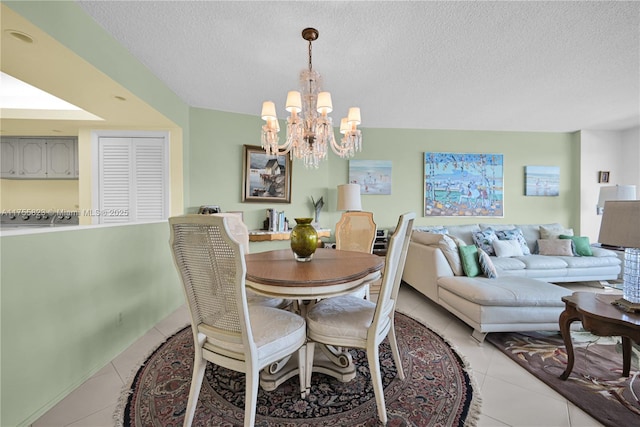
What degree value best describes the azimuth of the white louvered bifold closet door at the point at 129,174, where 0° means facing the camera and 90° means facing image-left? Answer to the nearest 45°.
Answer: approximately 0°

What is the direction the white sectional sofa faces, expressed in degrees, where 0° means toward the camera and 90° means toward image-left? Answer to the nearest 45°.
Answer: approximately 315°

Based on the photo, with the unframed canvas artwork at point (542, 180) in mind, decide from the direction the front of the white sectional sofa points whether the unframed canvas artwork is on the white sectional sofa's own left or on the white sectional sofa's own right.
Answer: on the white sectional sofa's own left

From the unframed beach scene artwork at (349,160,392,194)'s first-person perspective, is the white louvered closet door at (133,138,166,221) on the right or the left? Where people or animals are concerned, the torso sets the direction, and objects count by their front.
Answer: on its right

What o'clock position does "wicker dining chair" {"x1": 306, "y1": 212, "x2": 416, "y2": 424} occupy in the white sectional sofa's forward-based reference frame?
The wicker dining chair is roughly at 2 o'clock from the white sectional sofa.

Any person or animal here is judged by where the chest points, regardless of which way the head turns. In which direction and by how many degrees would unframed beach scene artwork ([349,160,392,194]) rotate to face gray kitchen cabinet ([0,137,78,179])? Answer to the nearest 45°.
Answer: approximately 90° to its right

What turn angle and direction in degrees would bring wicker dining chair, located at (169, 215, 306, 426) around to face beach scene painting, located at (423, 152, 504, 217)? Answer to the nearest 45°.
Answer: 0° — it already faces it

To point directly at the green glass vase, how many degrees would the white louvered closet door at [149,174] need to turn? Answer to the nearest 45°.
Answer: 0° — it already faces it

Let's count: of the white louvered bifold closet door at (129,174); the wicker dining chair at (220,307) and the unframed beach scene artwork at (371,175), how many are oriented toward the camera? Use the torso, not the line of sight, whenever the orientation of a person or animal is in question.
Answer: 2
